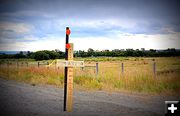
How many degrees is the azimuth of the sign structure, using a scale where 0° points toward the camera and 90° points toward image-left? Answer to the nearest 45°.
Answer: approximately 0°
